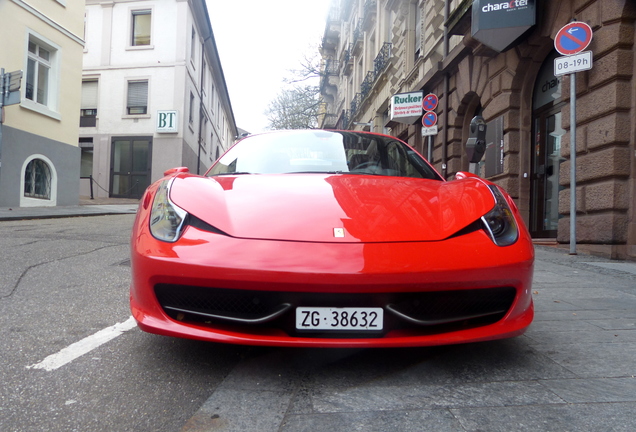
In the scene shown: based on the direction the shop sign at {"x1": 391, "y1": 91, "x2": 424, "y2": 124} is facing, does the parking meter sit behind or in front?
in front

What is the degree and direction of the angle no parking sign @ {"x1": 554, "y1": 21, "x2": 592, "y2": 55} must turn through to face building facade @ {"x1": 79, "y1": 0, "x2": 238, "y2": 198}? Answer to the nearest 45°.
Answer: approximately 135° to its right

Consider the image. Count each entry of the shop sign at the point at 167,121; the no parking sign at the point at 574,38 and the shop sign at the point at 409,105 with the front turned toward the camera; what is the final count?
3

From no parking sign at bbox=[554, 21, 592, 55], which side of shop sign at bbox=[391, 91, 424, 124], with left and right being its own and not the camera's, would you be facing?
front

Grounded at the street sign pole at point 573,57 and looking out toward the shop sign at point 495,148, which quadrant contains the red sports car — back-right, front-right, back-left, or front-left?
back-left

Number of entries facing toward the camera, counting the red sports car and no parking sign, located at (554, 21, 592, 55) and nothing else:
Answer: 2

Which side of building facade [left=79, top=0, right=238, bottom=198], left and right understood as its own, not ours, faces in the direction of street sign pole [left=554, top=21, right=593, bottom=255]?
front

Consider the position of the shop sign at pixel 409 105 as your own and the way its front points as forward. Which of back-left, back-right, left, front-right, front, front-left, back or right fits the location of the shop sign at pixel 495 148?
front-left
